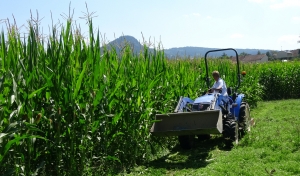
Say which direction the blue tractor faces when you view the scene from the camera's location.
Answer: facing the viewer and to the left of the viewer
